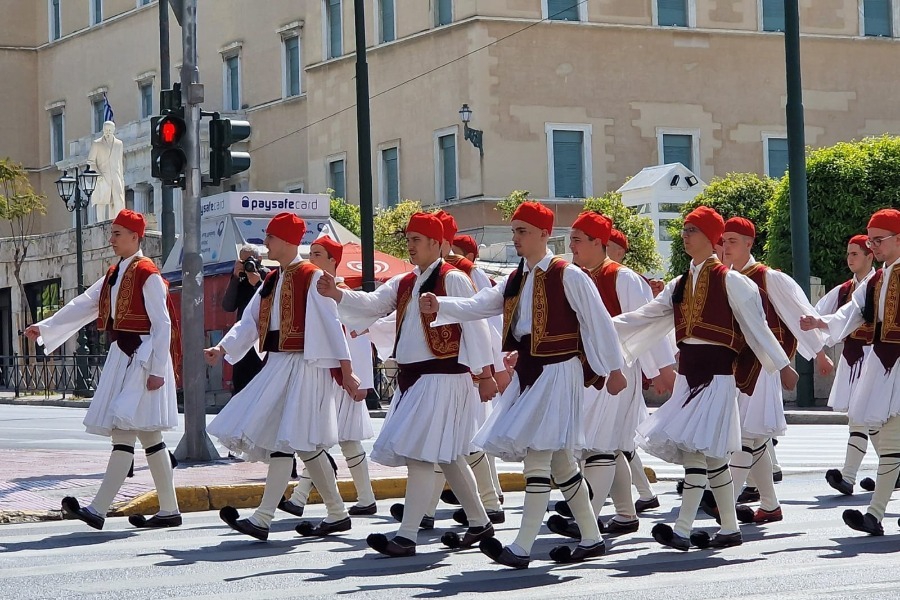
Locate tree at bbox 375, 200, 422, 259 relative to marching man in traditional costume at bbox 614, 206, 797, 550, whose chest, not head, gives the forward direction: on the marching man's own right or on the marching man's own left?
on the marching man's own right

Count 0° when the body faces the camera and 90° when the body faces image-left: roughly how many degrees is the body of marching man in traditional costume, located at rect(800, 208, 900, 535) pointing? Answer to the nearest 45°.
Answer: approximately 45°

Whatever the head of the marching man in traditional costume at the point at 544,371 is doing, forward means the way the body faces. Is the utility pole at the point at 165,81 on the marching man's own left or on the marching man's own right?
on the marching man's own right

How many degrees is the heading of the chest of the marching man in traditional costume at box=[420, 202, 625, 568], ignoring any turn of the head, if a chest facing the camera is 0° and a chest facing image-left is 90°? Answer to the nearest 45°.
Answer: approximately 45°

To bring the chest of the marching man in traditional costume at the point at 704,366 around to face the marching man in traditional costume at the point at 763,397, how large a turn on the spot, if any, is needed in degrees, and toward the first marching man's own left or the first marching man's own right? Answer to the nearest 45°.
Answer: approximately 135° to the first marching man's own right

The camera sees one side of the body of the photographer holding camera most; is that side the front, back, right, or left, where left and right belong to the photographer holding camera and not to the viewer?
front

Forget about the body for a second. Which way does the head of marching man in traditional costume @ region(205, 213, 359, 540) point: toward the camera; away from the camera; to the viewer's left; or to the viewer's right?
to the viewer's left

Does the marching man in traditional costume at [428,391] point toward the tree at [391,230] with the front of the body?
no

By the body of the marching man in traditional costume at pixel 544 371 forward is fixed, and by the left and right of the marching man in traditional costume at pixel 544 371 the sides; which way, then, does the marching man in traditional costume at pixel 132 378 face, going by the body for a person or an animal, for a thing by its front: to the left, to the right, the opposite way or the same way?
the same way

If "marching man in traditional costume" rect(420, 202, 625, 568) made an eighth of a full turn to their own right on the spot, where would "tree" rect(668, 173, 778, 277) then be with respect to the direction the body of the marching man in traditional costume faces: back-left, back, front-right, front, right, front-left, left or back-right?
right

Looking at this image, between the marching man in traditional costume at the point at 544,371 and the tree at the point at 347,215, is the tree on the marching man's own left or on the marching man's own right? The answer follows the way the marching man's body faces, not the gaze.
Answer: on the marching man's own right

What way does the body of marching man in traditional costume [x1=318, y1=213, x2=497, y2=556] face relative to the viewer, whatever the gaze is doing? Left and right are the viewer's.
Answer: facing the viewer and to the left of the viewer

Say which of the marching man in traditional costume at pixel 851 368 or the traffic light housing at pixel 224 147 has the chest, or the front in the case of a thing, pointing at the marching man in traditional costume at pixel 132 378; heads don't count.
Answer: the marching man in traditional costume at pixel 851 368
